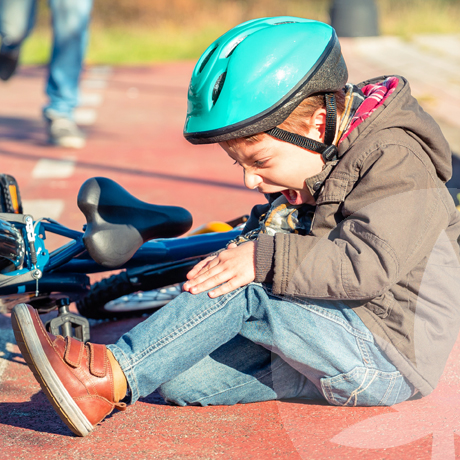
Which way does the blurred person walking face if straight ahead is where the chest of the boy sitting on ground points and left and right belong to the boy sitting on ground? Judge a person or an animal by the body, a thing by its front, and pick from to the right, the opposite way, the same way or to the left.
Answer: to the left

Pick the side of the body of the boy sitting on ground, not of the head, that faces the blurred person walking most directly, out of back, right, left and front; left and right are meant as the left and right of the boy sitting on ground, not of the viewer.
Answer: right

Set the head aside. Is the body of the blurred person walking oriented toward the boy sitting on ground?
yes

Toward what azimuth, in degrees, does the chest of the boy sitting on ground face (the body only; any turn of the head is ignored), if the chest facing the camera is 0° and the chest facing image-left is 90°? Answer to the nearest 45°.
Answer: approximately 90°

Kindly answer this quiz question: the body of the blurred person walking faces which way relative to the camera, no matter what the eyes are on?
toward the camera
